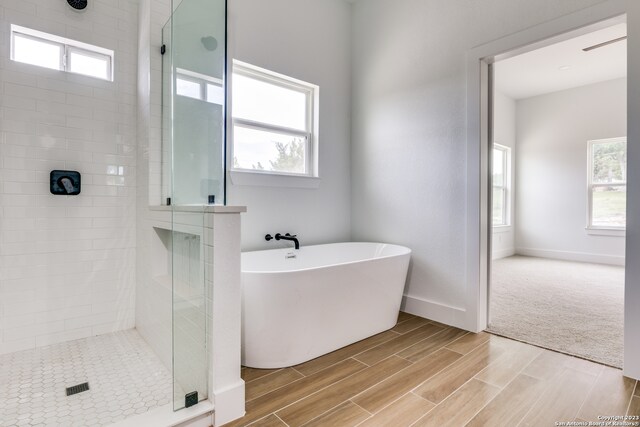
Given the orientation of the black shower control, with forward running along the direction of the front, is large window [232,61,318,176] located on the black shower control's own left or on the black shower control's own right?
on the black shower control's own left

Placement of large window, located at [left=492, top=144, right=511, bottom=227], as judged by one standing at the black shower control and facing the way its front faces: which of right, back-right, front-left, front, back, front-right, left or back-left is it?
left

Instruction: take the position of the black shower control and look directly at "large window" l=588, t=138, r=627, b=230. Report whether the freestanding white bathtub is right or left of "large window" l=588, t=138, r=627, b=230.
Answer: right

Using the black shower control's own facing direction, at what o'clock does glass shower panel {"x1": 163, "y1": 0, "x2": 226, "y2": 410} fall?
The glass shower panel is roughly at 11 o'clock from the black shower control.

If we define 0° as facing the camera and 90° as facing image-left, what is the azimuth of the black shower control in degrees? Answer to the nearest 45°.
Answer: approximately 0°

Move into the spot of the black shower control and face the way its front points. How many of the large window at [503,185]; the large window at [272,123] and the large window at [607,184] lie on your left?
3

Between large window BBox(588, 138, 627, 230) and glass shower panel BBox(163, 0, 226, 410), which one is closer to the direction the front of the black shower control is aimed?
the glass shower panel

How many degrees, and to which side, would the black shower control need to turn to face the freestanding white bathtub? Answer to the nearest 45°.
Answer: approximately 45° to its left

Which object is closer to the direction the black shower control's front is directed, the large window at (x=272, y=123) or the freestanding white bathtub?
the freestanding white bathtub

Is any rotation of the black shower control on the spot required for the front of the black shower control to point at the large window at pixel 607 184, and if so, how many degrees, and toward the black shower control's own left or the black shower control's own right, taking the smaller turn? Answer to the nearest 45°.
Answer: approximately 90° to the black shower control's own left
